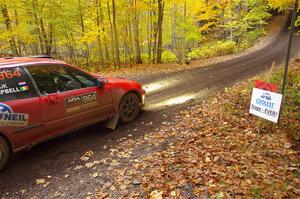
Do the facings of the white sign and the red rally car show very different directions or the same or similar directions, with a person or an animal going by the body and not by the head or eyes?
very different directions

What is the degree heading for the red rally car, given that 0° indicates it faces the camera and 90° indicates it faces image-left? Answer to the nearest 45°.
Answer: approximately 225°

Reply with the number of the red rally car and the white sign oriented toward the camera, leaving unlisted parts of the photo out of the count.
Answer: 1

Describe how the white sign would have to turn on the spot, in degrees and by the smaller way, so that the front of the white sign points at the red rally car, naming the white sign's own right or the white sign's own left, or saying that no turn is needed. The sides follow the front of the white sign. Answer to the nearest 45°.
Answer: approximately 45° to the white sign's own right

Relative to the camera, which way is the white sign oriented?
toward the camera

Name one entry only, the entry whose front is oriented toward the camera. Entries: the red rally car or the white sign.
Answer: the white sign

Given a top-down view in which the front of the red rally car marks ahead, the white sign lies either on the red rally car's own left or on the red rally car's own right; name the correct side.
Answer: on the red rally car's own right
